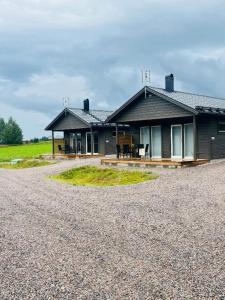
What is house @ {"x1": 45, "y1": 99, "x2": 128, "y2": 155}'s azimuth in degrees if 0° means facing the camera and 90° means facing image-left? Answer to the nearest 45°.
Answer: approximately 45°

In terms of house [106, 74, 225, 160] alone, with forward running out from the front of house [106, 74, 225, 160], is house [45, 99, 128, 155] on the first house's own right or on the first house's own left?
on the first house's own right
